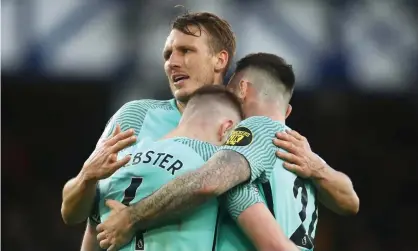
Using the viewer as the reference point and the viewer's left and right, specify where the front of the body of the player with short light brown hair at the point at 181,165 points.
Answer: facing away from the viewer and to the right of the viewer

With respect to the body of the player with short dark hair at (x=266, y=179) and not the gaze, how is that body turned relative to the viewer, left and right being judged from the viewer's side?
facing away from the viewer and to the left of the viewer

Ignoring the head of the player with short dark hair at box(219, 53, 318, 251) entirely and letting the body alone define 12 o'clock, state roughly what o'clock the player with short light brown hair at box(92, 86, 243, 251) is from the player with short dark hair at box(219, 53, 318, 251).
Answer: the player with short light brown hair at box(92, 86, 243, 251) is roughly at 10 o'clock from the player with short dark hair at box(219, 53, 318, 251).

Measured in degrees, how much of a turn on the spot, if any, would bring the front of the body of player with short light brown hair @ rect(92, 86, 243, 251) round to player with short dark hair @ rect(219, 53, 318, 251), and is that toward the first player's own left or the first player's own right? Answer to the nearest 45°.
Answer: approximately 45° to the first player's own right
